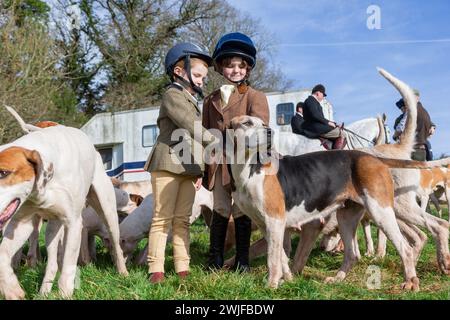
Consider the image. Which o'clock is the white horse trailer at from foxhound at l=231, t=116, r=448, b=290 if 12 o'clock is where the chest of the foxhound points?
The white horse trailer is roughly at 2 o'clock from the foxhound.

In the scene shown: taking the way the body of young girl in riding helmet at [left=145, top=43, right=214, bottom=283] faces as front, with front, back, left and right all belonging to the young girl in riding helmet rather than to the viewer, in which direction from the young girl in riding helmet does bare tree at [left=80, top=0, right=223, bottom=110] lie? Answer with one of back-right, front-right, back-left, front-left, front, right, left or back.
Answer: back-left

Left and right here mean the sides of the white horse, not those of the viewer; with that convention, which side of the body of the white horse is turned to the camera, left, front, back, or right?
right

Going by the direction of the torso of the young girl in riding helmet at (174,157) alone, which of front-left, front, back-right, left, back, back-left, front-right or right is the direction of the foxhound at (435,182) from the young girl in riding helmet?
left

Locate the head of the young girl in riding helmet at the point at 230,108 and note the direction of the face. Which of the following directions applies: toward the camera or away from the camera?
toward the camera

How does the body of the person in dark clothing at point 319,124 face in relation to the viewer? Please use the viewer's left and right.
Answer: facing to the right of the viewer

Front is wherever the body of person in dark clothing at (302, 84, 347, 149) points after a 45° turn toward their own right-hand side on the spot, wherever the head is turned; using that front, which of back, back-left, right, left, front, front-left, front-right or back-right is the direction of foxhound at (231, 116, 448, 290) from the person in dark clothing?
front-right

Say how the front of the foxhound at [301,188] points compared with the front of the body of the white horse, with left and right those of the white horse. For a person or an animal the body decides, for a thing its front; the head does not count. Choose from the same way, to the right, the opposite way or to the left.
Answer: the opposite way

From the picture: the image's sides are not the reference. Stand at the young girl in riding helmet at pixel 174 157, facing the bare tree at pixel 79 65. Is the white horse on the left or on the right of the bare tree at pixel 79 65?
right

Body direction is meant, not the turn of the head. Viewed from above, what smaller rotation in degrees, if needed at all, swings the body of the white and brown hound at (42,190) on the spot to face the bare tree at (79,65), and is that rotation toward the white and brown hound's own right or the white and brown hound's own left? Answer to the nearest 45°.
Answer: approximately 135° to the white and brown hound's own right
